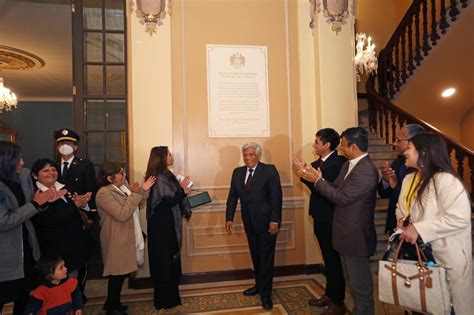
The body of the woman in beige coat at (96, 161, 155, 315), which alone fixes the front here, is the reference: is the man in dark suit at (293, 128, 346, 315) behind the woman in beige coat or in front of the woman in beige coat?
in front

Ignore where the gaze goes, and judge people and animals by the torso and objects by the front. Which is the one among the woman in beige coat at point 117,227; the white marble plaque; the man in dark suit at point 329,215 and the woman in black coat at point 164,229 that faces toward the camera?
the white marble plaque

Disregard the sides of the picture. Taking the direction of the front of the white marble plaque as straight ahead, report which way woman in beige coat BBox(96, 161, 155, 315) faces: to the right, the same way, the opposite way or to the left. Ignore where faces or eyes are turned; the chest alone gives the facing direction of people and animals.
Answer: to the left

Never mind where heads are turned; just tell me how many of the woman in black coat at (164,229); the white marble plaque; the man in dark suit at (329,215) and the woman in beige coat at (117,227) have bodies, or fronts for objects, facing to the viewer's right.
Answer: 2

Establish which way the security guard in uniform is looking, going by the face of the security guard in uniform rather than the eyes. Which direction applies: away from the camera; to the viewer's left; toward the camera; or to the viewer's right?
toward the camera

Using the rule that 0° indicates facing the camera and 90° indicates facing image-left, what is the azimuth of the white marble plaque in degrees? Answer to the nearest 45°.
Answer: approximately 0°

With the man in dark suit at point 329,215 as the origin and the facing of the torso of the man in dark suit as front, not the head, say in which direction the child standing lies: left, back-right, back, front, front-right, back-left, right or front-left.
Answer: front-left

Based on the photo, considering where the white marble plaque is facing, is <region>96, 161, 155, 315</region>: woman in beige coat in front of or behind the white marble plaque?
in front

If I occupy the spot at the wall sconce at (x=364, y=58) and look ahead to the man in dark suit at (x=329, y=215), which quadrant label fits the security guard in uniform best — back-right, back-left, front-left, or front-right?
front-right

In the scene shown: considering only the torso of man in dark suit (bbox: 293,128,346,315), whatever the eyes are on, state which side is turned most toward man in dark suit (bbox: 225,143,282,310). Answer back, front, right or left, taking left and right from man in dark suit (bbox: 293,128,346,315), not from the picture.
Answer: front

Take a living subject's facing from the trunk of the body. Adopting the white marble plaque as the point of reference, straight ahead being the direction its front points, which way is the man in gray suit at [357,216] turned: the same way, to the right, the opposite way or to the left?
to the right

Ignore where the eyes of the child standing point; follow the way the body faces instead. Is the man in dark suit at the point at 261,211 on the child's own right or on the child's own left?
on the child's own left

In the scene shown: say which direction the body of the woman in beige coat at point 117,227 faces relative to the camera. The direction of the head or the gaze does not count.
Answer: to the viewer's right

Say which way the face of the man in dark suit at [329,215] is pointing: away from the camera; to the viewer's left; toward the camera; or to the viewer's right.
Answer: to the viewer's left

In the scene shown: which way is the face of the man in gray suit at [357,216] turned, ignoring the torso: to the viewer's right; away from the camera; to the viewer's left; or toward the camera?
to the viewer's left

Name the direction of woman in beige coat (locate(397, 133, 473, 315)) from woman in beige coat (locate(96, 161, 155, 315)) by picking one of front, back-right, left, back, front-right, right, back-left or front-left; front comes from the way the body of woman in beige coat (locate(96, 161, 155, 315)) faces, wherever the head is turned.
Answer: front-right

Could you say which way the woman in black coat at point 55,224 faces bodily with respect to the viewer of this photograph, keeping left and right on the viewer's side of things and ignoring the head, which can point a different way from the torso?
facing the viewer and to the right of the viewer
